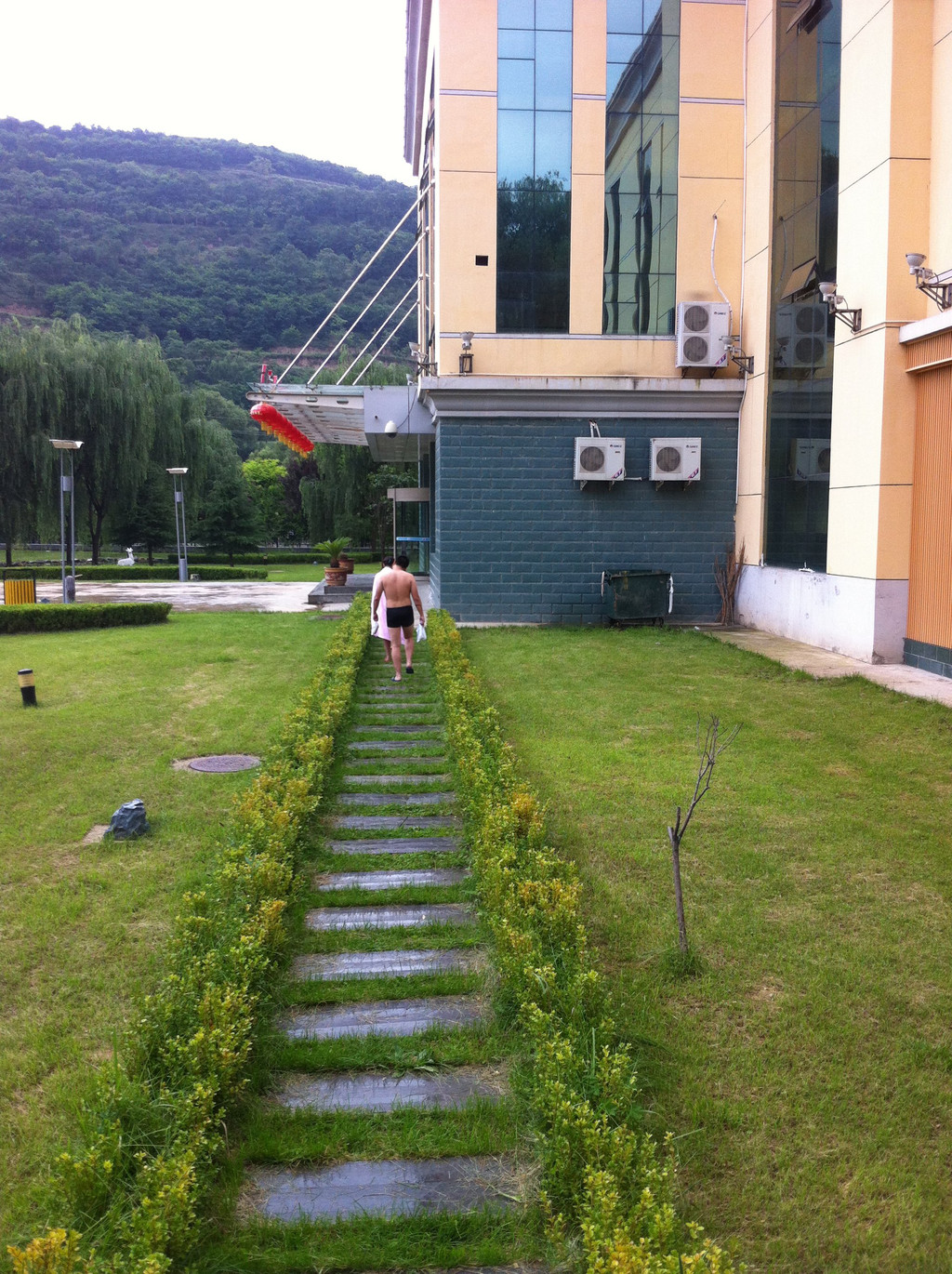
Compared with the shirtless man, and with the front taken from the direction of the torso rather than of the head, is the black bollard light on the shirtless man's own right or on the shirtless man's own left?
on the shirtless man's own left

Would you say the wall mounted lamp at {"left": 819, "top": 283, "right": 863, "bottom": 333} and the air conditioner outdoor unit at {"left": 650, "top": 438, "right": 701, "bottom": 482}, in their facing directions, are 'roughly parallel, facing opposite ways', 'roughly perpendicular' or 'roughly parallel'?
roughly perpendicular

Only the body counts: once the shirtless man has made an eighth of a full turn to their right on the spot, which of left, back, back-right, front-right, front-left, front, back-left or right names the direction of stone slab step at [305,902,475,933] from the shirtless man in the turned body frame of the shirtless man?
back-right

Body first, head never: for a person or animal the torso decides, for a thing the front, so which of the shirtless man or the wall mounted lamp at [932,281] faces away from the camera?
the shirtless man

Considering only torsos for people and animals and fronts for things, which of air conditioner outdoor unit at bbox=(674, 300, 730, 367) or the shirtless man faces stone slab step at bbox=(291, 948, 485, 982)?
the air conditioner outdoor unit

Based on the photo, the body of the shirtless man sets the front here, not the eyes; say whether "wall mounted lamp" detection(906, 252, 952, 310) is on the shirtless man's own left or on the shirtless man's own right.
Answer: on the shirtless man's own right

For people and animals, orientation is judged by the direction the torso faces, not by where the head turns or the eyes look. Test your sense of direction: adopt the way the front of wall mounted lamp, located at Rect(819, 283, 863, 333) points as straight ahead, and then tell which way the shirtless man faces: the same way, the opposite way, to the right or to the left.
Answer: to the right

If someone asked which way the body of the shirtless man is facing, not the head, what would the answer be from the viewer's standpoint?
away from the camera

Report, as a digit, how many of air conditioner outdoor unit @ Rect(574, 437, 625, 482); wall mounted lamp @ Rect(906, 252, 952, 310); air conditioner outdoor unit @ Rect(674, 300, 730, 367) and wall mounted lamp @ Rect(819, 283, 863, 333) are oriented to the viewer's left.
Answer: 2

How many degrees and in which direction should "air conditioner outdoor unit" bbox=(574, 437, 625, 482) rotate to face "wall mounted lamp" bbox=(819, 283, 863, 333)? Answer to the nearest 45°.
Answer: approximately 45° to its left
